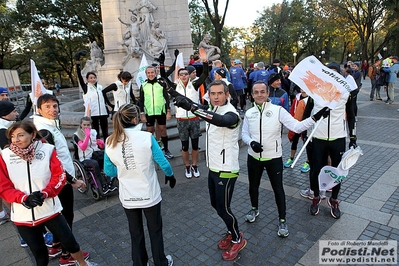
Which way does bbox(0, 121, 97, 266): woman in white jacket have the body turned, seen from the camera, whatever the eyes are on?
toward the camera

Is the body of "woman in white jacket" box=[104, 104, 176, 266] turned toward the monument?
yes

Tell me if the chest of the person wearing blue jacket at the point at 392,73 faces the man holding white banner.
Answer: no

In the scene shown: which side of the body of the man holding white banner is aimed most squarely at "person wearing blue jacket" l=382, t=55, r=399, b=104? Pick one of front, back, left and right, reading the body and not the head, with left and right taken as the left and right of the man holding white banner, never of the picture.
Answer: back

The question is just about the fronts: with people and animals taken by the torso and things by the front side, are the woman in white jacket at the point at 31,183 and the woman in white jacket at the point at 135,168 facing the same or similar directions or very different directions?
very different directions

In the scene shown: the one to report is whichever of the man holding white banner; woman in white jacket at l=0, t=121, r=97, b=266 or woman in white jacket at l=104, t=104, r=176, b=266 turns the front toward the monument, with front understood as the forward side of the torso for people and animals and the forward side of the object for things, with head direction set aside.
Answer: woman in white jacket at l=104, t=104, r=176, b=266

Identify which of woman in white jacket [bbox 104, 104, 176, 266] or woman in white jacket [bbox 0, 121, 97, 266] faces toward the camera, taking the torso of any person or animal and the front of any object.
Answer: woman in white jacket [bbox 0, 121, 97, 266]

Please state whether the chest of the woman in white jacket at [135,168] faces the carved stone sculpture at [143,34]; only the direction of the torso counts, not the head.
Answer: yes

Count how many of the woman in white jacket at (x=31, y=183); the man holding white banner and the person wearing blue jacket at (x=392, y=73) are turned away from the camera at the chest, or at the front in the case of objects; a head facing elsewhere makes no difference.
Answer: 0

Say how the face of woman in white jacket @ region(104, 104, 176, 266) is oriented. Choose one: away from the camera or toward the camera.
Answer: away from the camera

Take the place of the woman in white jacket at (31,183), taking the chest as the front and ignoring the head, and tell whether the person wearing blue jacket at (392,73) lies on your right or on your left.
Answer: on your left

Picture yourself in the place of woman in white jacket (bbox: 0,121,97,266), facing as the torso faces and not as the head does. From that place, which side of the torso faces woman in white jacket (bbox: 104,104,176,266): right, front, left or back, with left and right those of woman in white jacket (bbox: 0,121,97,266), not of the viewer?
left

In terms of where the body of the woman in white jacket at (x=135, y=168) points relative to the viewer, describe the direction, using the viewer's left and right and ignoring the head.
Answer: facing away from the viewer

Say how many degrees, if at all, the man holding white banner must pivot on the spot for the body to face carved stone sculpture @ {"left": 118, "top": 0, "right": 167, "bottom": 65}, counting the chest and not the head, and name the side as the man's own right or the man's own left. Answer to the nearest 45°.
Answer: approximately 135° to the man's own right

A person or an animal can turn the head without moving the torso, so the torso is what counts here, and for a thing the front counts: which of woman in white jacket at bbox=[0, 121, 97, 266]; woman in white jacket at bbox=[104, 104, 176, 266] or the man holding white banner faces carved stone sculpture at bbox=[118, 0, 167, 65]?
woman in white jacket at bbox=[104, 104, 176, 266]
